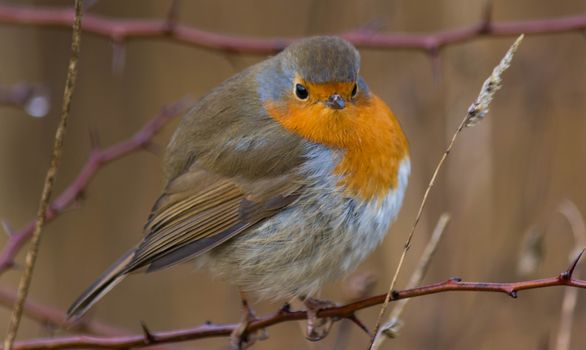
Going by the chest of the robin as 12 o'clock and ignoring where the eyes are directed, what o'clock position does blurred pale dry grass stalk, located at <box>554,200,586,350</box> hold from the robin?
The blurred pale dry grass stalk is roughly at 11 o'clock from the robin.

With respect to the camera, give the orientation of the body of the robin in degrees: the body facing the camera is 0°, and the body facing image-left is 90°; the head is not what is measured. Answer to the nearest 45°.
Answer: approximately 315°

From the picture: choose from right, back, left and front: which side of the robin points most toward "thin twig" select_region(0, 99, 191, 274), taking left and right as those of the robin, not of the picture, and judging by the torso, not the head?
back
